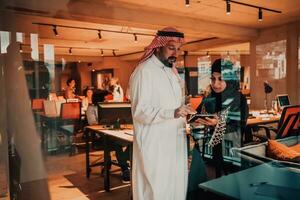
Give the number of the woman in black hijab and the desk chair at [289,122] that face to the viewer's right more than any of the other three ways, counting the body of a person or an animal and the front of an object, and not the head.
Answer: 0

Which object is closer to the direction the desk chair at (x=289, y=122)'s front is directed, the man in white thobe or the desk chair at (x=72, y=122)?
the desk chair

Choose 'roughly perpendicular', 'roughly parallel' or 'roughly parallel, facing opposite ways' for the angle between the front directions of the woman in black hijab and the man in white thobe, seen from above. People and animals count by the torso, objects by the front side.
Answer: roughly perpendicular

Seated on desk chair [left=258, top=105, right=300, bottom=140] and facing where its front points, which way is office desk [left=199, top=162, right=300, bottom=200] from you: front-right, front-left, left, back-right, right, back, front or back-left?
back-left

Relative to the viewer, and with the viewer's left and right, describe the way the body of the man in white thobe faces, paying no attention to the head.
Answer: facing the viewer and to the right of the viewer

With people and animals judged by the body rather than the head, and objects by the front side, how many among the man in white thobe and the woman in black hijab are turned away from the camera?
0

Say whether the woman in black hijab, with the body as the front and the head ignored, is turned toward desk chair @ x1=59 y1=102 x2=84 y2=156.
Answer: no

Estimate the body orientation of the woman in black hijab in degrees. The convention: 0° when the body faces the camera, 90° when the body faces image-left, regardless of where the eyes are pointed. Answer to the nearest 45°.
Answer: approximately 45°

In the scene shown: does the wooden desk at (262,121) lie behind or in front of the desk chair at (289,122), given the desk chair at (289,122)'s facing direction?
in front

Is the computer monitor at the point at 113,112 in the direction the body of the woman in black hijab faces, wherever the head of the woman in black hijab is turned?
no

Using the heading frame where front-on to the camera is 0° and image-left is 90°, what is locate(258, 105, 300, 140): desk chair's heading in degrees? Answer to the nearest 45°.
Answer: approximately 135°

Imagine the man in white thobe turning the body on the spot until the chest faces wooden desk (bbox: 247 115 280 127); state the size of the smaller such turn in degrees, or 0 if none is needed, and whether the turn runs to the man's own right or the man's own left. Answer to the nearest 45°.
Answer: approximately 90° to the man's own left

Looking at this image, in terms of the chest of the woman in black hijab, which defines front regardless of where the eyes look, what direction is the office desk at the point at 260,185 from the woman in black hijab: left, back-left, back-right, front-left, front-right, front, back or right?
front-left

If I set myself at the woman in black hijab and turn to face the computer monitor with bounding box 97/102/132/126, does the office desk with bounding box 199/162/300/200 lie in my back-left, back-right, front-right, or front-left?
back-left

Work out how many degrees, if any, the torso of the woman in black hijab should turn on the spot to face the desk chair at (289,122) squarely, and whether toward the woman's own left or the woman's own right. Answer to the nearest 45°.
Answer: approximately 180°

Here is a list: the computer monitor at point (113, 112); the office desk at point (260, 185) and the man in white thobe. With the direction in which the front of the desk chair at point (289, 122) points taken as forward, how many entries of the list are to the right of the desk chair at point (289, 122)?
0
